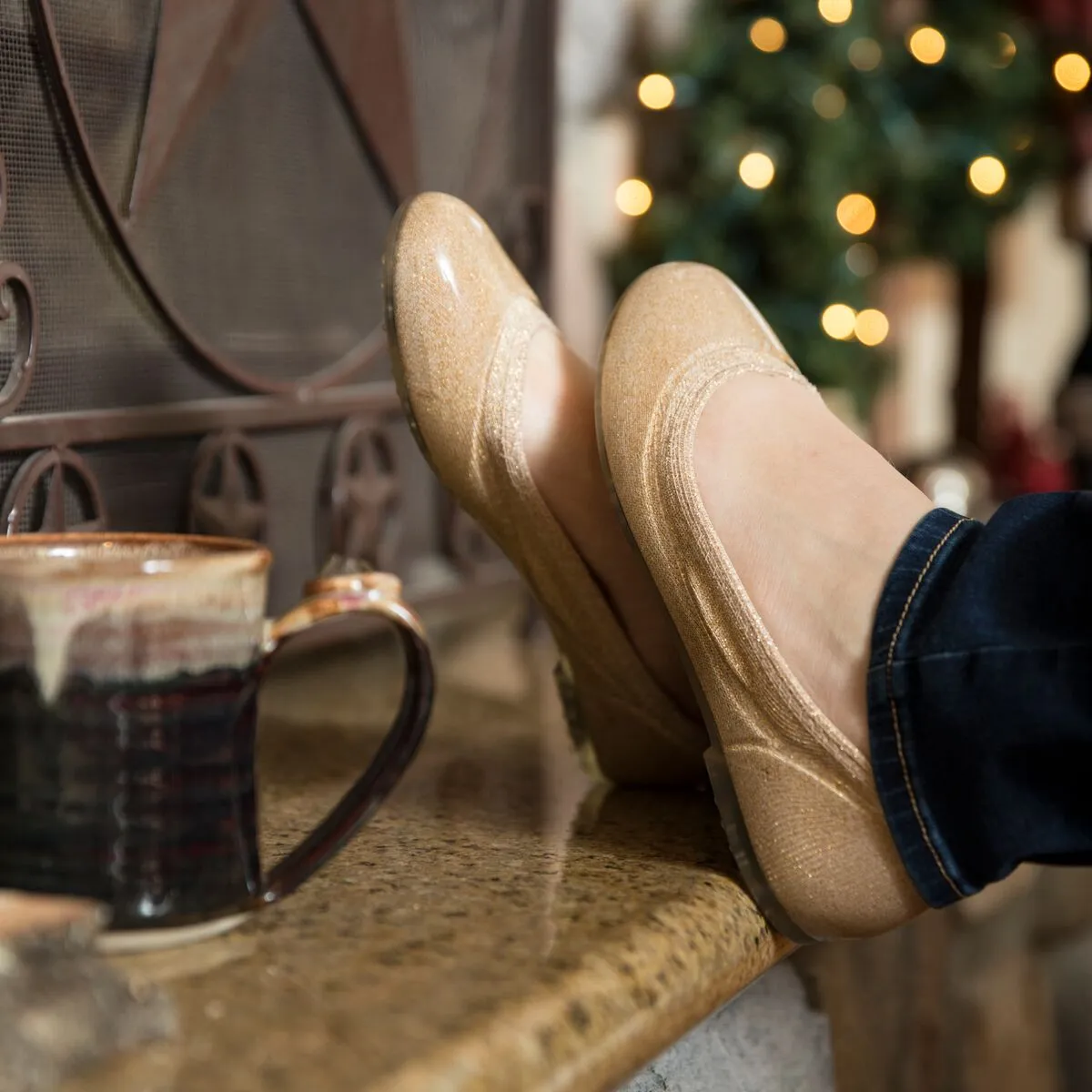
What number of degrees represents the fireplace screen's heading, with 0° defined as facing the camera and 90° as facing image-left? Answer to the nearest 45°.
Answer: approximately 315°

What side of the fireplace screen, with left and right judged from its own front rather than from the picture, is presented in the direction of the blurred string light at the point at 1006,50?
left

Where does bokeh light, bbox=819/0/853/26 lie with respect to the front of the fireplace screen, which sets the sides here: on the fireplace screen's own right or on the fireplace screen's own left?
on the fireplace screen's own left

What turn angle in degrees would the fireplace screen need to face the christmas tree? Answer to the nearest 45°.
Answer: approximately 90° to its left

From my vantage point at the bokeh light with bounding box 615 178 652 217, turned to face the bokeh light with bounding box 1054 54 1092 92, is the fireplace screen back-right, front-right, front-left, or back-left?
back-right
